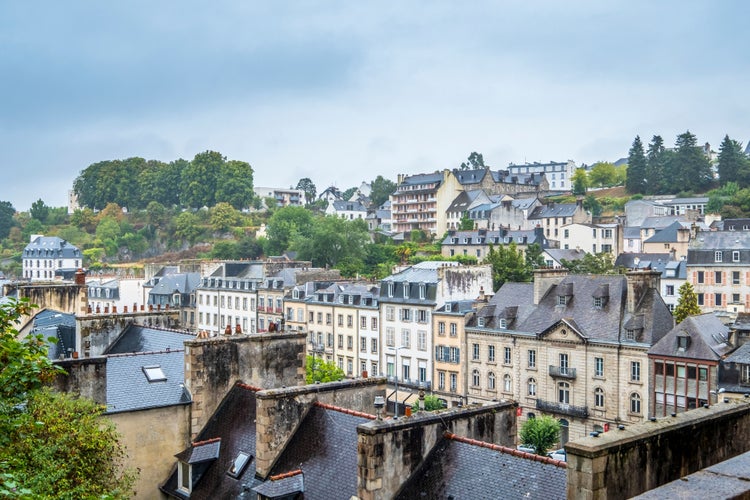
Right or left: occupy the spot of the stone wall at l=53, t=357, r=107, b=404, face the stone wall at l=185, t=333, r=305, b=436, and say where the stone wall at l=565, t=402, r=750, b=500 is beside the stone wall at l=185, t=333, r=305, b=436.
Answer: right

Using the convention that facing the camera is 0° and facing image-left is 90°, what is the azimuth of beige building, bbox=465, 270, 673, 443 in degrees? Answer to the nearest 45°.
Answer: approximately 45°
